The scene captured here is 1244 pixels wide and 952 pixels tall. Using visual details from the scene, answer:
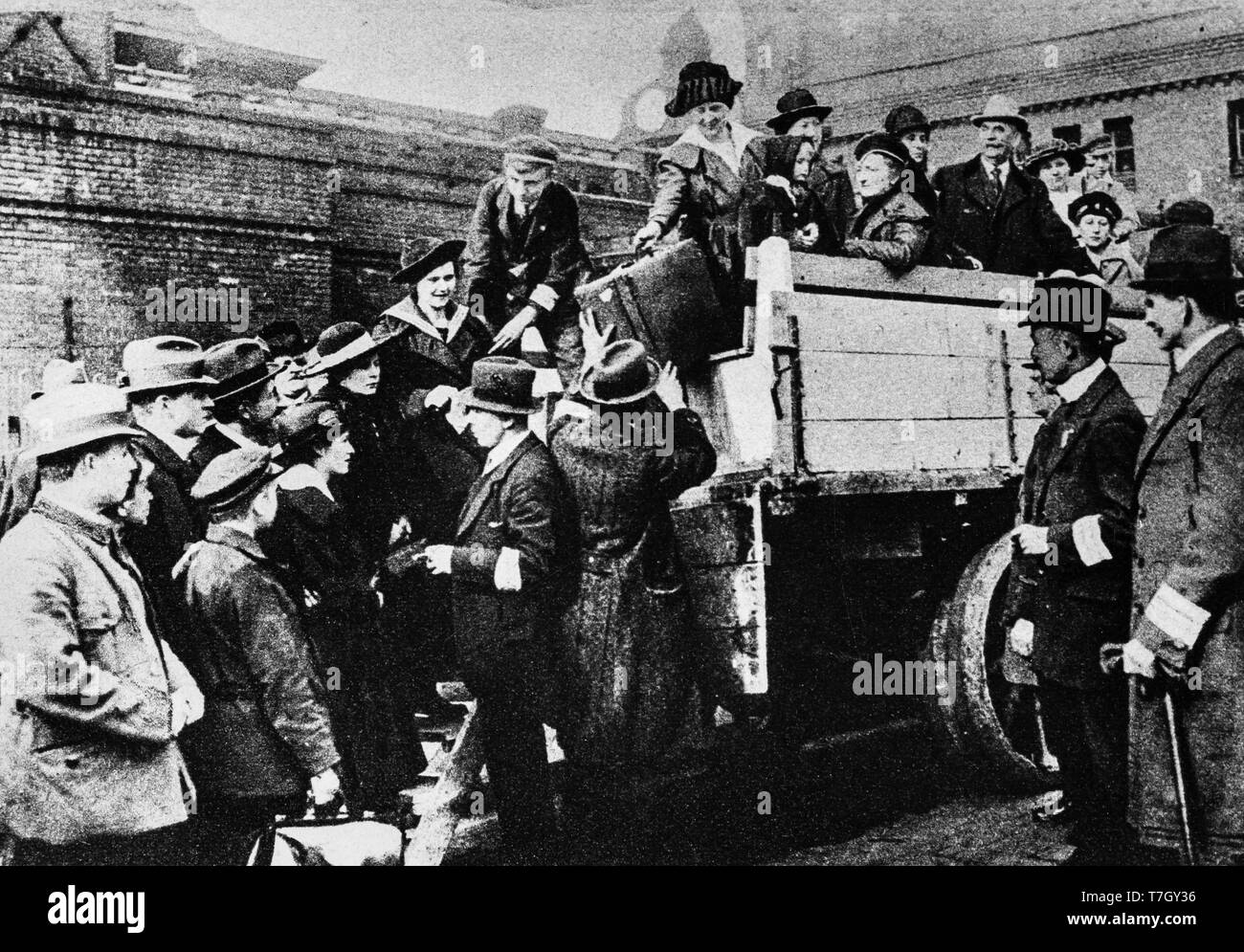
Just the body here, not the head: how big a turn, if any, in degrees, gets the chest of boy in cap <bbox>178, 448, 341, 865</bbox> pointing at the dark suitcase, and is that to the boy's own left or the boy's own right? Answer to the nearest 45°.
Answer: approximately 45° to the boy's own right

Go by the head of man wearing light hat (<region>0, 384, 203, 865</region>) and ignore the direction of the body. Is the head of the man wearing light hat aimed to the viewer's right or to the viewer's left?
to the viewer's right

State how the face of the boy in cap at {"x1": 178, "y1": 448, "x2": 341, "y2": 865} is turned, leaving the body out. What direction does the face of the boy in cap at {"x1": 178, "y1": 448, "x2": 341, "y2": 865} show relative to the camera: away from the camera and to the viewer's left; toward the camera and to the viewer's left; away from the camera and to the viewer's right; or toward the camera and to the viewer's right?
away from the camera and to the viewer's right

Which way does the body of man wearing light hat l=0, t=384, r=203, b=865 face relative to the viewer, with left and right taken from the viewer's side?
facing to the right of the viewer

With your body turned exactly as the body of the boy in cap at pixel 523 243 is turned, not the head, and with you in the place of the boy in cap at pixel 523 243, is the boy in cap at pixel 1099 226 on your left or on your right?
on your left

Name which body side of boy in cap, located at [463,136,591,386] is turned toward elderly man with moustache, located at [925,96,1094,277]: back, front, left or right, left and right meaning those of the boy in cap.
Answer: left

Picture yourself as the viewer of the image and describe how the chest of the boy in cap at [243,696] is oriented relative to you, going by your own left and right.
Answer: facing away from the viewer and to the right of the viewer
